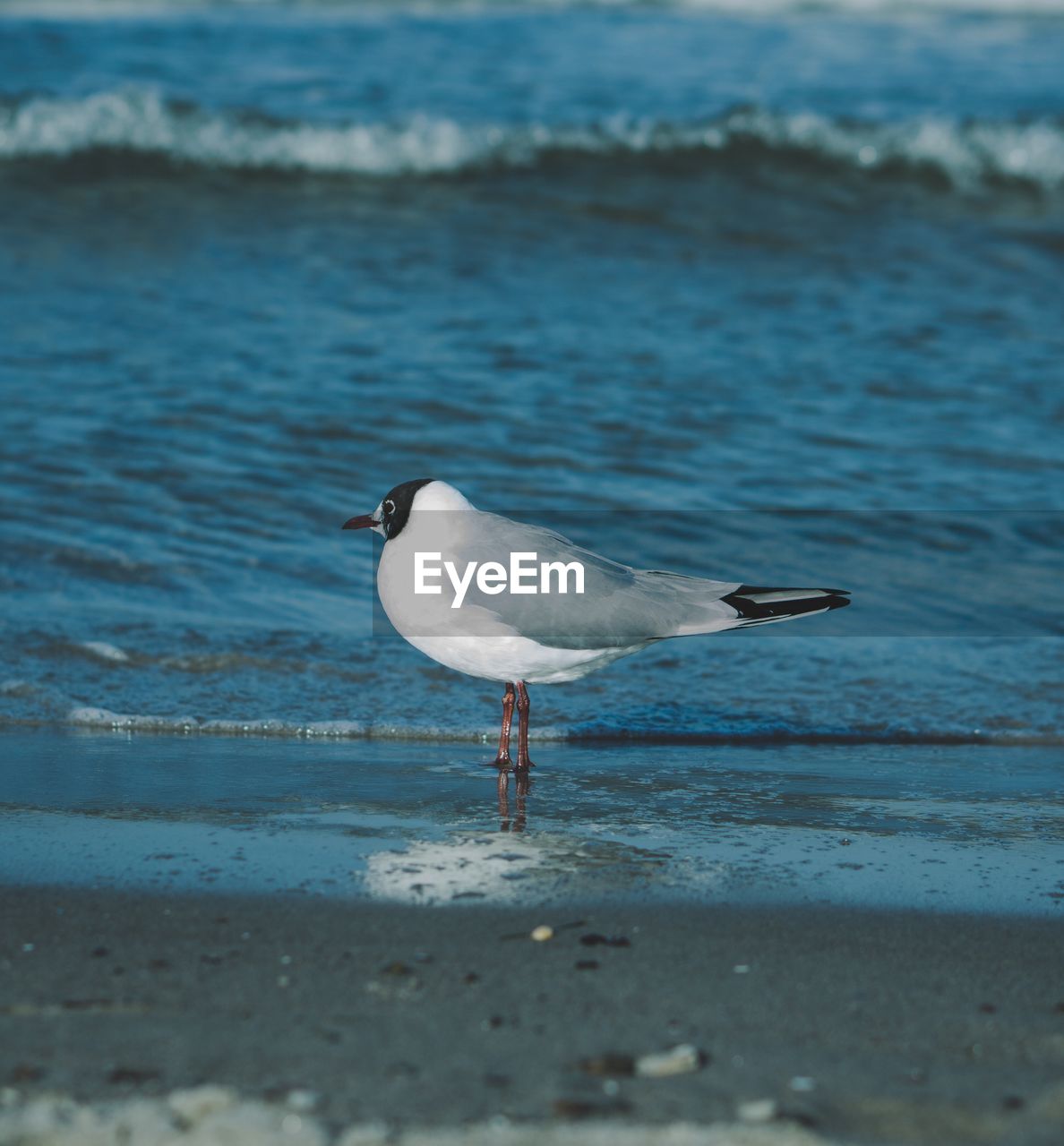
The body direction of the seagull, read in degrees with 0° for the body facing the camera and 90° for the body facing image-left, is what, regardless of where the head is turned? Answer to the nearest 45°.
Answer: approximately 90°

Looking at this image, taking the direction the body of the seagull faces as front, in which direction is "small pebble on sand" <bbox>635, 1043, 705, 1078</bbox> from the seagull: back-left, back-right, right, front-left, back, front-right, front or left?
left

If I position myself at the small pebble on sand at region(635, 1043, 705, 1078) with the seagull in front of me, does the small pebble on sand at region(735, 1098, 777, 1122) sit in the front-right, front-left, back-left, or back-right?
back-right

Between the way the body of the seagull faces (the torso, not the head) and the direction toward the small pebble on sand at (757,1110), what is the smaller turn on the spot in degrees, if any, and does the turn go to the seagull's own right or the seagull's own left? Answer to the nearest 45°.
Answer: approximately 90° to the seagull's own left
